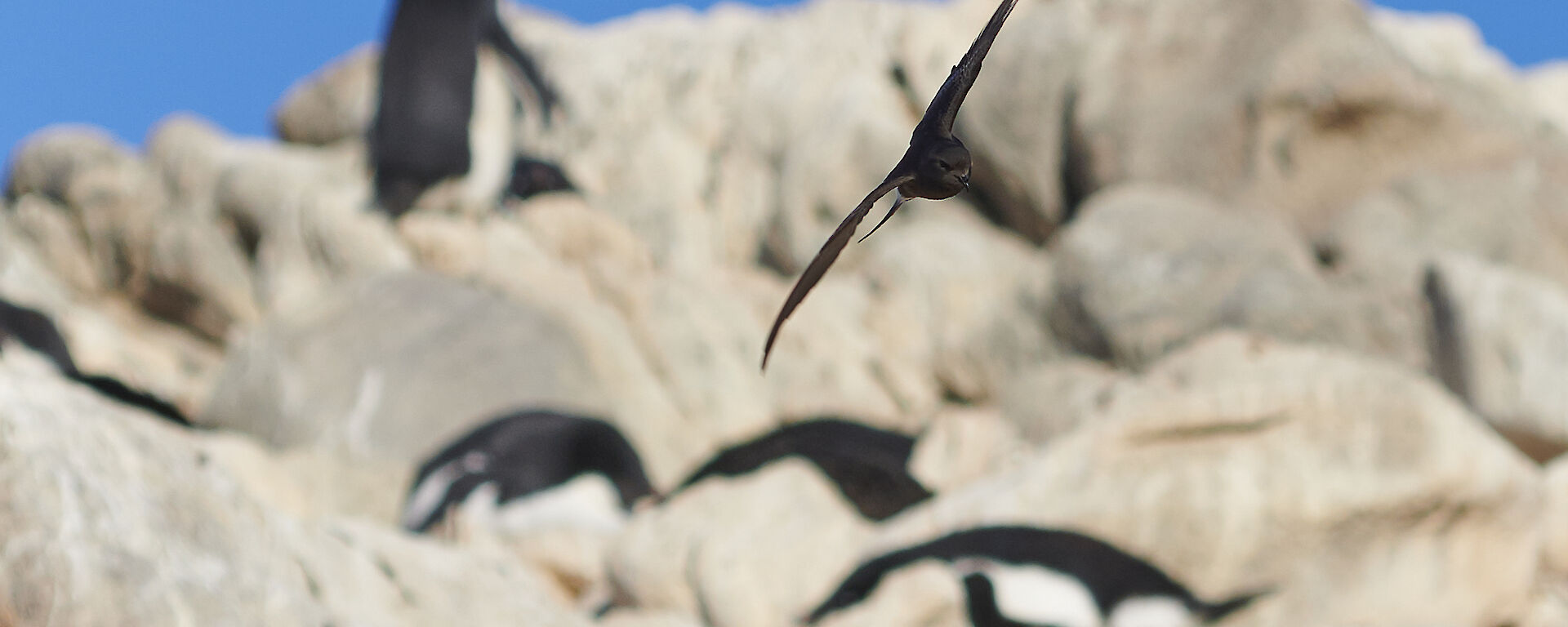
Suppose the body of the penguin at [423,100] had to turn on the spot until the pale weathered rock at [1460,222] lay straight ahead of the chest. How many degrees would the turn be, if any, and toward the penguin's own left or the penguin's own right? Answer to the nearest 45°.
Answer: approximately 90° to the penguin's own right

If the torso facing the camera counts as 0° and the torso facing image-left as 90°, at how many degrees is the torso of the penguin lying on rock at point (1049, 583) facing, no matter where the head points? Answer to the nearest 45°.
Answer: approximately 90°

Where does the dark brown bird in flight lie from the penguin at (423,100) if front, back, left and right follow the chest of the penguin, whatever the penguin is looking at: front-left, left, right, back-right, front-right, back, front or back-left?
back-right

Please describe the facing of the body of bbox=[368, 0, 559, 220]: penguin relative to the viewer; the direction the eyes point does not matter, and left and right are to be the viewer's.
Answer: facing away from the viewer and to the right of the viewer

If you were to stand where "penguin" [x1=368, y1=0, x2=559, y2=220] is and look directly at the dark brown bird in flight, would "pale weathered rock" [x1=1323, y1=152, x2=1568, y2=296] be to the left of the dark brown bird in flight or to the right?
left
